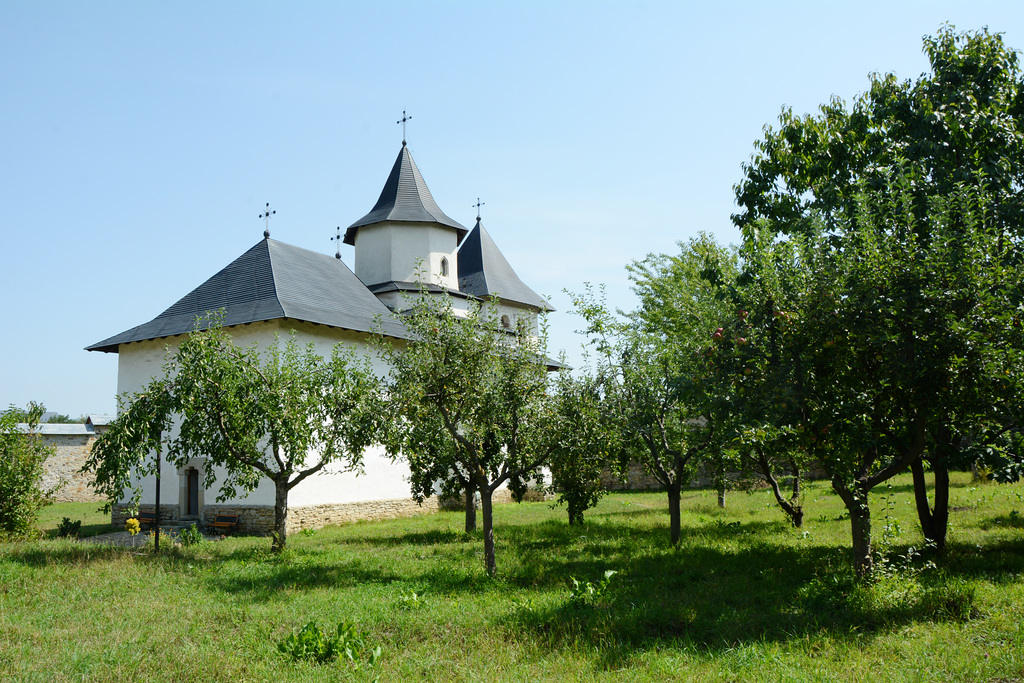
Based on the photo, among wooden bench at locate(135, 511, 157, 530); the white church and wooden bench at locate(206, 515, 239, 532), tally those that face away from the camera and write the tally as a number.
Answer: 0

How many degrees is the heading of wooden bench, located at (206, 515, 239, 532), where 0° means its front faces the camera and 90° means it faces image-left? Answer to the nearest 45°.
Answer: approximately 45°

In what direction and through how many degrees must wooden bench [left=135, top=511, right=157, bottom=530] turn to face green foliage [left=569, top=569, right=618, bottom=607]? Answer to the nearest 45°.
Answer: approximately 45° to its left

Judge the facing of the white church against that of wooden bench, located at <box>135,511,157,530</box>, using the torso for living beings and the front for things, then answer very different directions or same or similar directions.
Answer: same or similar directions

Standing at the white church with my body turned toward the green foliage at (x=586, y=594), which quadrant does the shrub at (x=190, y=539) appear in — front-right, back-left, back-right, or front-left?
front-right

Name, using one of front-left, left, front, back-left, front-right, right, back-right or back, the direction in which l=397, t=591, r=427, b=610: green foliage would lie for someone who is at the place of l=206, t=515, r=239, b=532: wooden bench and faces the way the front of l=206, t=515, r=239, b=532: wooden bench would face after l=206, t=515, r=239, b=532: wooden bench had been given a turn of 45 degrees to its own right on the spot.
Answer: left

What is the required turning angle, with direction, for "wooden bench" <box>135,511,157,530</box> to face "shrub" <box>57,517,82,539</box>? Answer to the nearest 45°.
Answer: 0° — it already faces it

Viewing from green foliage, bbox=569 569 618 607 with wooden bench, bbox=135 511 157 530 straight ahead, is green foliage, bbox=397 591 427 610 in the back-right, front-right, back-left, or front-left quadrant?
front-left

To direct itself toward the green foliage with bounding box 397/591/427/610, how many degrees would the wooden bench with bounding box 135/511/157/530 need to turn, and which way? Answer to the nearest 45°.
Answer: approximately 45° to its left

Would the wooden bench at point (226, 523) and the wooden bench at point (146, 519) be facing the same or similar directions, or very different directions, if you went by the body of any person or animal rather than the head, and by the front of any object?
same or similar directions

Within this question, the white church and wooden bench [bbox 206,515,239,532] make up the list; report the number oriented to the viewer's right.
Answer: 0

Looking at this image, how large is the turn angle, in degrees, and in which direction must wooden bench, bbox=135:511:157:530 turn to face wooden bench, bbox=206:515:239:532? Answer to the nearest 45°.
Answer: approximately 90° to its left

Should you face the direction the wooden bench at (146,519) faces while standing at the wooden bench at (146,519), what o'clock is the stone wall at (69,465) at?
The stone wall is roughly at 4 o'clock from the wooden bench.

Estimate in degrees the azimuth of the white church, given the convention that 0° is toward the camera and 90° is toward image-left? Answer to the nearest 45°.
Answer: approximately 45°

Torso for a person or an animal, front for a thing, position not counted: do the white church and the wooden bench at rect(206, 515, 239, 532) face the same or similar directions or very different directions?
same or similar directions

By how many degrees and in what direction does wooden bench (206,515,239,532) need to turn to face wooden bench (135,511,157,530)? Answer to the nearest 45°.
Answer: approximately 90° to its right

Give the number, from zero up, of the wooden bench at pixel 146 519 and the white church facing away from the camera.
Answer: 0
